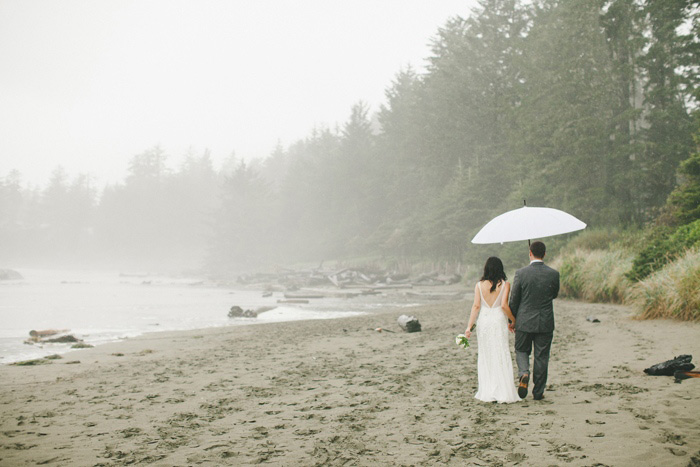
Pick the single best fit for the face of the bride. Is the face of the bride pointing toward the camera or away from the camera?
away from the camera

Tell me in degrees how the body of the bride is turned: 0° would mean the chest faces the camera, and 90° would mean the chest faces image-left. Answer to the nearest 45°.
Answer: approximately 180°

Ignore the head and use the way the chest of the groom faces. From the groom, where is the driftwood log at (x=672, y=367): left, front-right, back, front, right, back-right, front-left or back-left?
front-right

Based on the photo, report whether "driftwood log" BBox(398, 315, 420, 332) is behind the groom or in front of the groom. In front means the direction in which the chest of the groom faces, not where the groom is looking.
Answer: in front

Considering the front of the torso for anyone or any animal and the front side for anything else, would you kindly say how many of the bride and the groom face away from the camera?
2

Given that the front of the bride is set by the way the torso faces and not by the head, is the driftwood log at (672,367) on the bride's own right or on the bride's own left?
on the bride's own right

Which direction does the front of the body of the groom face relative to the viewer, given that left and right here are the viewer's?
facing away from the viewer

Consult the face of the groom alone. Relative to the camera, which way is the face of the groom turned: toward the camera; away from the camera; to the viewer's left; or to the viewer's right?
away from the camera
